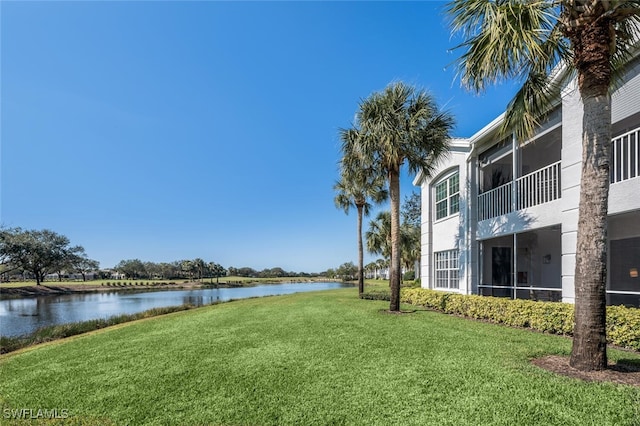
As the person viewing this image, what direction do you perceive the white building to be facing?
facing the viewer and to the left of the viewer
